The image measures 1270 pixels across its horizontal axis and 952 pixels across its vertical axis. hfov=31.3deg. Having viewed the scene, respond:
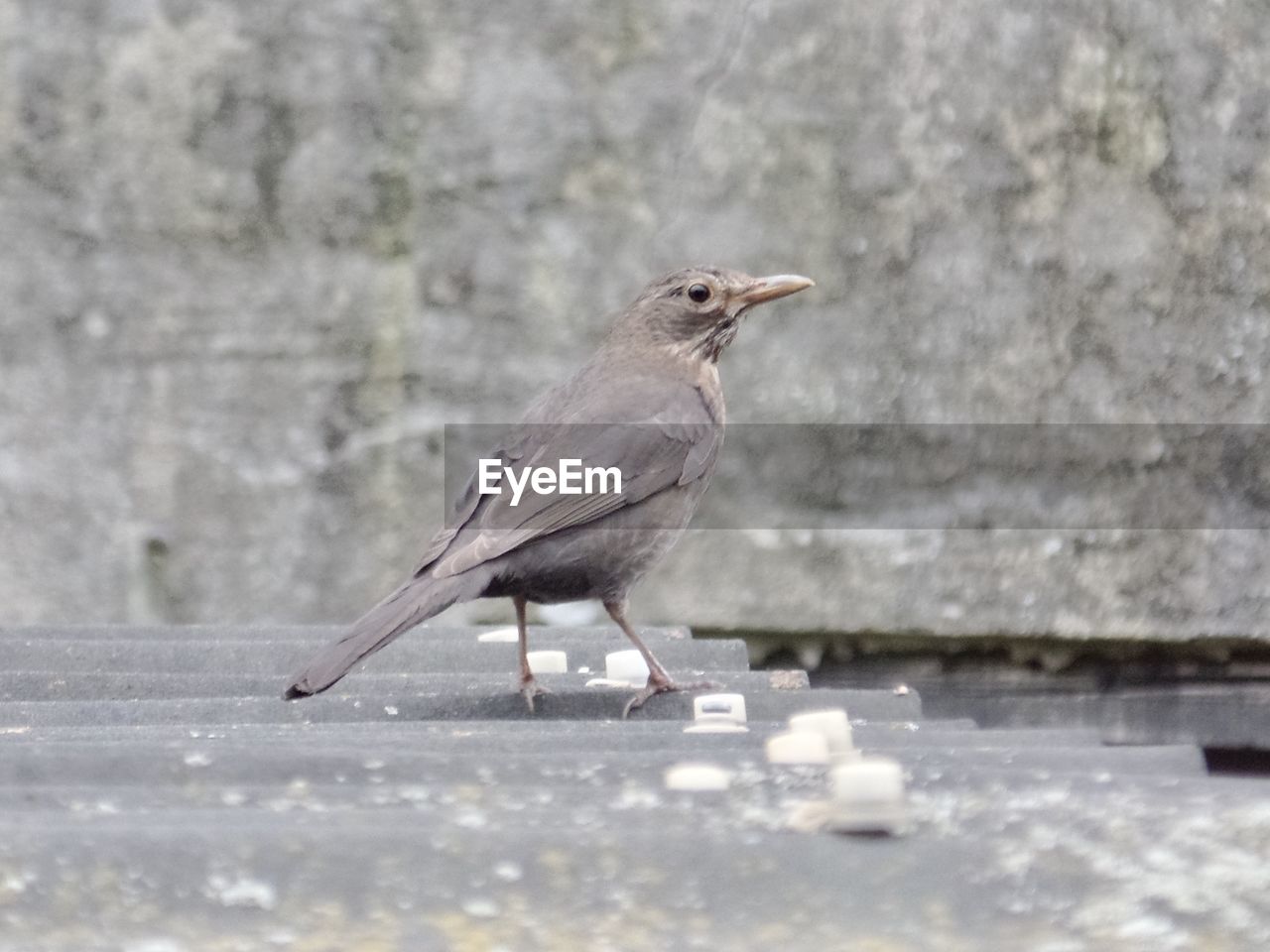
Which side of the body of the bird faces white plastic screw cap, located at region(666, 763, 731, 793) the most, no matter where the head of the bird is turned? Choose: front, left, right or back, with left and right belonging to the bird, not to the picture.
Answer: right

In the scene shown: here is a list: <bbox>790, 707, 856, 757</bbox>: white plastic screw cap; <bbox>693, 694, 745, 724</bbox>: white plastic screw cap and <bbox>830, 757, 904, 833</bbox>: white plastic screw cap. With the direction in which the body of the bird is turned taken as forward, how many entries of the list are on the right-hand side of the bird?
3

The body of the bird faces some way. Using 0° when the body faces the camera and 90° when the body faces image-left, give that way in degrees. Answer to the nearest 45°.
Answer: approximately 270°

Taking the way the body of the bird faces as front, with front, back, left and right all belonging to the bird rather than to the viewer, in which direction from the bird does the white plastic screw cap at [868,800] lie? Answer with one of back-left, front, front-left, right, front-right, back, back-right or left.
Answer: right

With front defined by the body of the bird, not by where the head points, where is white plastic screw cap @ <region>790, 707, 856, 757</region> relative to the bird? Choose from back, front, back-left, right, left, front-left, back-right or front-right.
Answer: right
